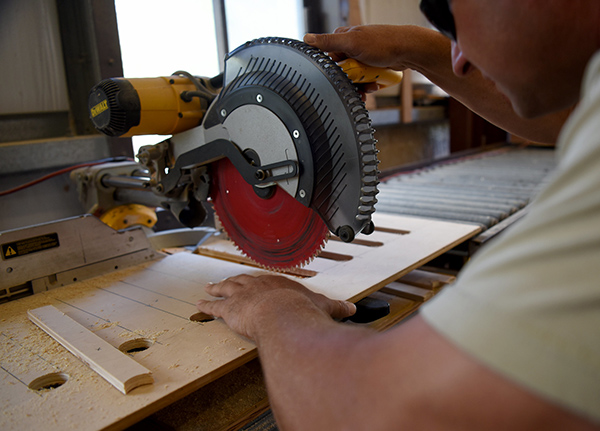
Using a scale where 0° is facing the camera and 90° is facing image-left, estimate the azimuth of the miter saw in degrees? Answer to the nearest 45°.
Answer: approximately 315°

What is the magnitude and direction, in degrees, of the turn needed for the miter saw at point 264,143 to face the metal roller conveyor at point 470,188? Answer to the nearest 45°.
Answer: approximately 90° to its left
